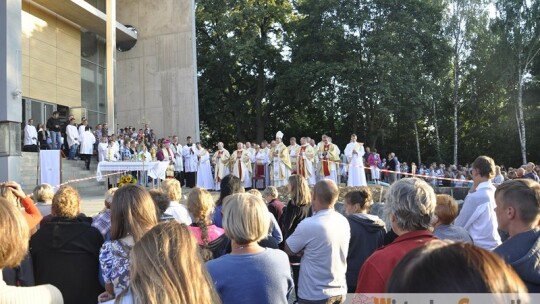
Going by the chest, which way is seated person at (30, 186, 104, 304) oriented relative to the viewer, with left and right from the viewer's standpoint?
facing away from the viewer

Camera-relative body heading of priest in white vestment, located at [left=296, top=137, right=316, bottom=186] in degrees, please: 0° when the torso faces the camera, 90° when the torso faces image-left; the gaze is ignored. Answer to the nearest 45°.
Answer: approximately 45°

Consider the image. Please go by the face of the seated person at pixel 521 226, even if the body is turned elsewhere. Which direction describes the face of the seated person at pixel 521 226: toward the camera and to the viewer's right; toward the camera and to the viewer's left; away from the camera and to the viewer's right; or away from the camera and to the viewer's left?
away from the camera and to the viewer's left

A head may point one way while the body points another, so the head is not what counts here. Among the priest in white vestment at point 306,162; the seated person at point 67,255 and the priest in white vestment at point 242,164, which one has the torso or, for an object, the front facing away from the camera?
the seated person

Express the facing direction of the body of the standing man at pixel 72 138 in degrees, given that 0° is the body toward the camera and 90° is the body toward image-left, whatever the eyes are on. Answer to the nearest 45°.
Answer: approximately 315°

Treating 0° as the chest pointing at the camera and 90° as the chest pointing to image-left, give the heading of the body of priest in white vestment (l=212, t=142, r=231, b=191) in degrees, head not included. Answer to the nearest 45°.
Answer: approximately 0°

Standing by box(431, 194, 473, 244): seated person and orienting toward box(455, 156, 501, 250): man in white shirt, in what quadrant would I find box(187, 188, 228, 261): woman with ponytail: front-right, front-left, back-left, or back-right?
back-left
